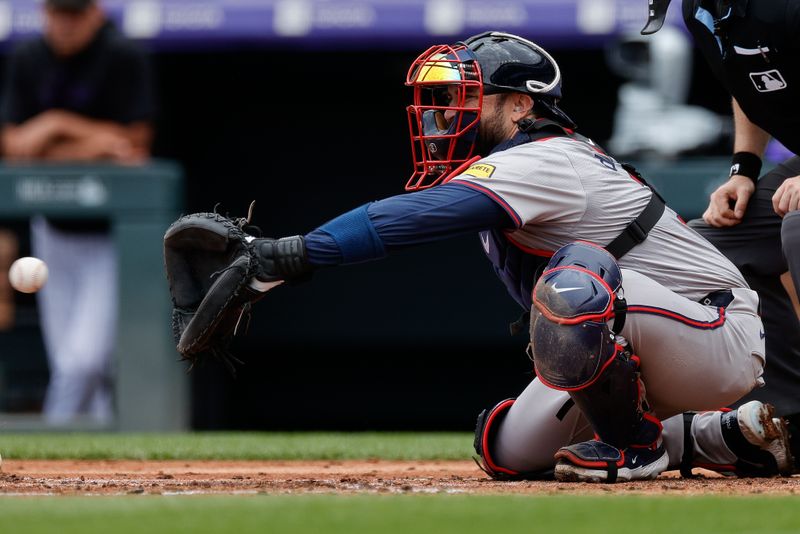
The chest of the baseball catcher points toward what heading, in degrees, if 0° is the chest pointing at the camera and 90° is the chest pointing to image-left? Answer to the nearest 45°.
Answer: approximately 90°

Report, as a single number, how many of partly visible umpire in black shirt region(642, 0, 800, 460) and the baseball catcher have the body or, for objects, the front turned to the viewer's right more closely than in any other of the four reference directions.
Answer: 0

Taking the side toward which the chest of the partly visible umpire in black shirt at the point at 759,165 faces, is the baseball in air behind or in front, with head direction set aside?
in front

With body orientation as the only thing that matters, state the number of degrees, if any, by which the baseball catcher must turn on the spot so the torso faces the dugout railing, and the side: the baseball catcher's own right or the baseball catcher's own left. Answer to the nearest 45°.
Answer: approximately 45° to the baseball catcher's own right

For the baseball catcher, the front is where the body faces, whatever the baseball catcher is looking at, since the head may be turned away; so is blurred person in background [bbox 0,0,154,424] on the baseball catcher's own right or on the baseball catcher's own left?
on the baseball catcher's own right

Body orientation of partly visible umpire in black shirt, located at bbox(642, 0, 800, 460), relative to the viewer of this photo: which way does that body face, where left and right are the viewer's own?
facing the viewer and to the left of the viewer

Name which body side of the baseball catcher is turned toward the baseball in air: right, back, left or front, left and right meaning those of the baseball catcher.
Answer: front

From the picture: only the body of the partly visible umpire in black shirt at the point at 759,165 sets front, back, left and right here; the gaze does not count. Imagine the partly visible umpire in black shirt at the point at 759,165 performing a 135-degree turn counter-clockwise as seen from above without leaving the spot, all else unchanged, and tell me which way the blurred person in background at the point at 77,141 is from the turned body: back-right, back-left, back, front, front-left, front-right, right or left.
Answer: back-left
